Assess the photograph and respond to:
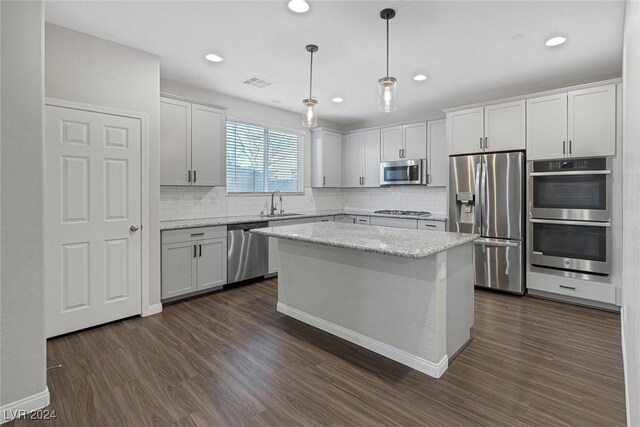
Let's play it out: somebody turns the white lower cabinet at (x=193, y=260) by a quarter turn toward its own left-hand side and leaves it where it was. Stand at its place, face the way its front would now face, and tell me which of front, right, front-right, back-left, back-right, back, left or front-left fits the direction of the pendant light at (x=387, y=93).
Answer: right

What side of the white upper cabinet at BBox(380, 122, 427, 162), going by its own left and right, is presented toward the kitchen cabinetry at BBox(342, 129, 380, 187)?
right

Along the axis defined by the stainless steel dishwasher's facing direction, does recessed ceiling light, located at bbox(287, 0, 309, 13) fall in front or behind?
in front

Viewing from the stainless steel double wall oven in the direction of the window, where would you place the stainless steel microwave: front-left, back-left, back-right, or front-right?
front-right

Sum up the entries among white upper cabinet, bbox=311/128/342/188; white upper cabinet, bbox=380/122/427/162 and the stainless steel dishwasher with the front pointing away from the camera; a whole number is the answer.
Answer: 0

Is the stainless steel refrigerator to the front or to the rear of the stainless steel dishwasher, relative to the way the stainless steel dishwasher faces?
to the front

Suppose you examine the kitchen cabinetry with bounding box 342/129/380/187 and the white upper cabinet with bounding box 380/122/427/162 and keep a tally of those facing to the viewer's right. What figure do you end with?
0

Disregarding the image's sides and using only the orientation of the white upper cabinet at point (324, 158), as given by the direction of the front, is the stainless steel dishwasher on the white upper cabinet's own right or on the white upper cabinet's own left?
on the white upper cabinet's own right

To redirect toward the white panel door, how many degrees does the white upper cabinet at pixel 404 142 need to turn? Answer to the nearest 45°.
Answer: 0° — it already faces it

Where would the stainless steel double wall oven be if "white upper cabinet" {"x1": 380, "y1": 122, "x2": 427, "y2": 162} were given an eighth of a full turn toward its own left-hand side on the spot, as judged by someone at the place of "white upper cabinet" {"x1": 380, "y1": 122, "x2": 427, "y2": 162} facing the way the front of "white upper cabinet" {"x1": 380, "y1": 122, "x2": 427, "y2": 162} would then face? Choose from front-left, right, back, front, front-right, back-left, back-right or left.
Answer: front-left

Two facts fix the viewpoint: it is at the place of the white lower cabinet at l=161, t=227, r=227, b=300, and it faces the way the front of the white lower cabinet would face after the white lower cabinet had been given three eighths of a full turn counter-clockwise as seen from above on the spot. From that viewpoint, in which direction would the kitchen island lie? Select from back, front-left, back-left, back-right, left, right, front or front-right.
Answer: back-right

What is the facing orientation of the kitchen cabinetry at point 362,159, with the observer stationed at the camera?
facing the viewer and to the left of the viewer

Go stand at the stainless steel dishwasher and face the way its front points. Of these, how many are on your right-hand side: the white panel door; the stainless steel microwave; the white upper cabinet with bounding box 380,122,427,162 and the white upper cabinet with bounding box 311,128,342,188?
1

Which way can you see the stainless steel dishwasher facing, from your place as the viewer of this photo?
facing the viewer and to the right of the viewer
